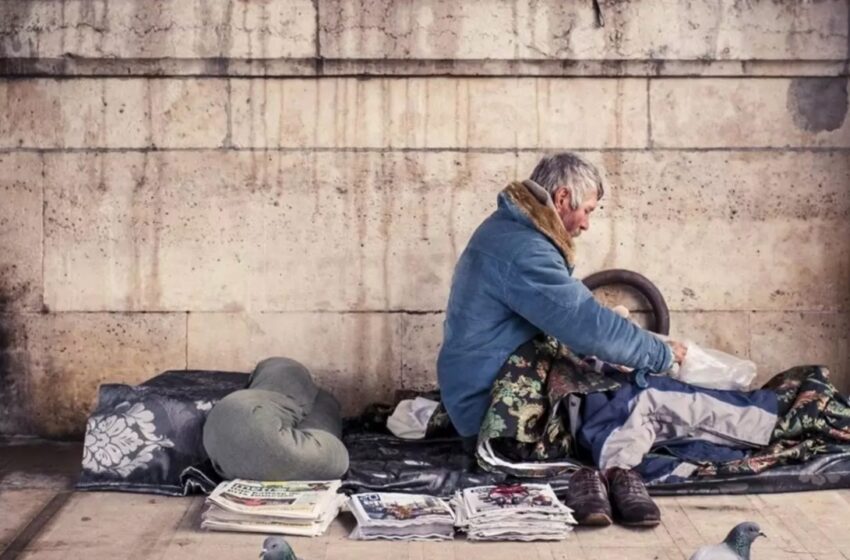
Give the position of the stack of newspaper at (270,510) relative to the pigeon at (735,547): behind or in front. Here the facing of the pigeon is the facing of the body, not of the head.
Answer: behind

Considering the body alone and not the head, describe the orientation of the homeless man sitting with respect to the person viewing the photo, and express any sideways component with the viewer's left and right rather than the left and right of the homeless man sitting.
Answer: facing to the right of the viewer

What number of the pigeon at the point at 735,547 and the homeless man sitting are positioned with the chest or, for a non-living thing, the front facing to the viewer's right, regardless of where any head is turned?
2

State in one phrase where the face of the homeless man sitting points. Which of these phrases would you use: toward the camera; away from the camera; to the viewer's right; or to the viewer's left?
to the viewer's right

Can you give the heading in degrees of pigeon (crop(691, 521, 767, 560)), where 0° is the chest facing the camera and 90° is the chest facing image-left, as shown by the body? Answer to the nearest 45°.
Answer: approximately 270°

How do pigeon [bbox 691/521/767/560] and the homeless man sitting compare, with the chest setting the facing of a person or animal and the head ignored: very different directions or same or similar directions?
same or similar directions
